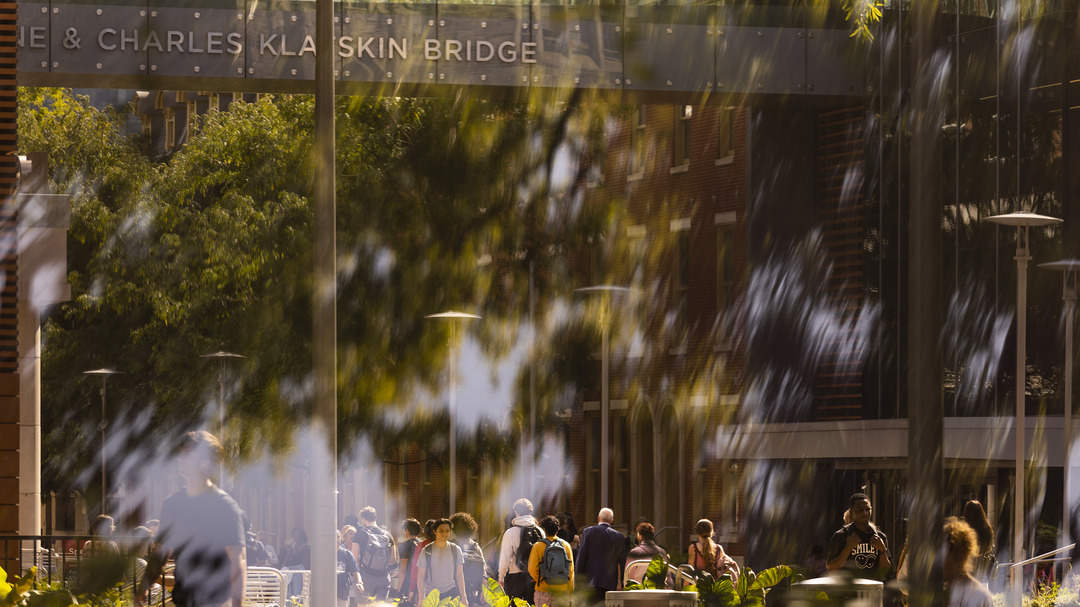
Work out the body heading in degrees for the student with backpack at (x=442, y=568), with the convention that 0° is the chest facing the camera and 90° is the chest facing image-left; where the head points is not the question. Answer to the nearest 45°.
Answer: approximately 0°

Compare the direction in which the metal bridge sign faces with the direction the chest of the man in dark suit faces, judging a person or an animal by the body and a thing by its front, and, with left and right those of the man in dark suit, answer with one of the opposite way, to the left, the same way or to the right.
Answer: the opposite way

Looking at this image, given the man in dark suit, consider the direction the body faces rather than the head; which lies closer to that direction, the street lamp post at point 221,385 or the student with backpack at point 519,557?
the street lamp post

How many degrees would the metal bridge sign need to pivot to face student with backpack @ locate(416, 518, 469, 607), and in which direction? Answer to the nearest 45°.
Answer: approximately 180°

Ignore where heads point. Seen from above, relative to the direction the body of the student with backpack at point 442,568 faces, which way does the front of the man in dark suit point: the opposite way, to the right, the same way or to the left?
the opposite way

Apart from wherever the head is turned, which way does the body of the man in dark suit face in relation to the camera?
away from the camera

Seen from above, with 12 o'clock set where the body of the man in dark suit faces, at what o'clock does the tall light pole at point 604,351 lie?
The tall light pole is roughly at 12 o'clock from the man in dark suit.

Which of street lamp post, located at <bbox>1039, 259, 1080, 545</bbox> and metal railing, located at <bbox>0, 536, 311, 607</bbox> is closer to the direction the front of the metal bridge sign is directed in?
the metal railing

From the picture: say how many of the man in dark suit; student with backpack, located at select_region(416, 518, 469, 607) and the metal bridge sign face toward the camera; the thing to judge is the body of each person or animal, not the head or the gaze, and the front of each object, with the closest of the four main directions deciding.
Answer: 2

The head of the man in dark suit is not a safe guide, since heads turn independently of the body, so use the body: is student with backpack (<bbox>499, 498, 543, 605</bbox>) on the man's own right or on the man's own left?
on the man's own left
